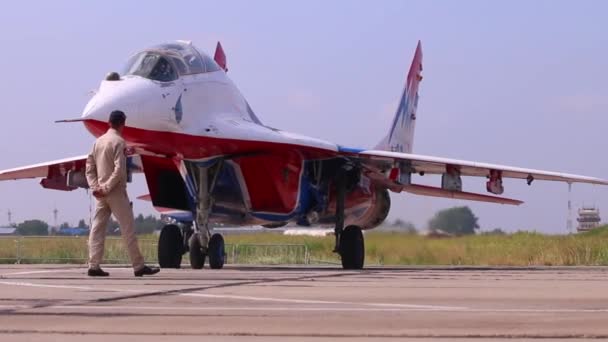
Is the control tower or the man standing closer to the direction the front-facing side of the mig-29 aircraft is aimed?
the man standing

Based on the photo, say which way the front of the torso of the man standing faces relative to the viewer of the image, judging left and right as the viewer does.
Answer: facing away from the viewer and to the right of the viewer

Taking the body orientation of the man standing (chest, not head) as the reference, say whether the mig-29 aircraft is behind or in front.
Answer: in front

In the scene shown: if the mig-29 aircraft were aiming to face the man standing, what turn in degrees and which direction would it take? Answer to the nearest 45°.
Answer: approximately 45° to its left

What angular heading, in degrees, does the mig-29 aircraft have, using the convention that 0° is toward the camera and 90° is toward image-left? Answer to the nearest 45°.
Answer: approximately 45°

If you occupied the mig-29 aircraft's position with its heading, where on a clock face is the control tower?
The control tower is roughly at 6 o'clock from the mig-29 aircraft.

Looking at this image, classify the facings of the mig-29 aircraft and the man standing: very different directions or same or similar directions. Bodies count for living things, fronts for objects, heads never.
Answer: very different directions
